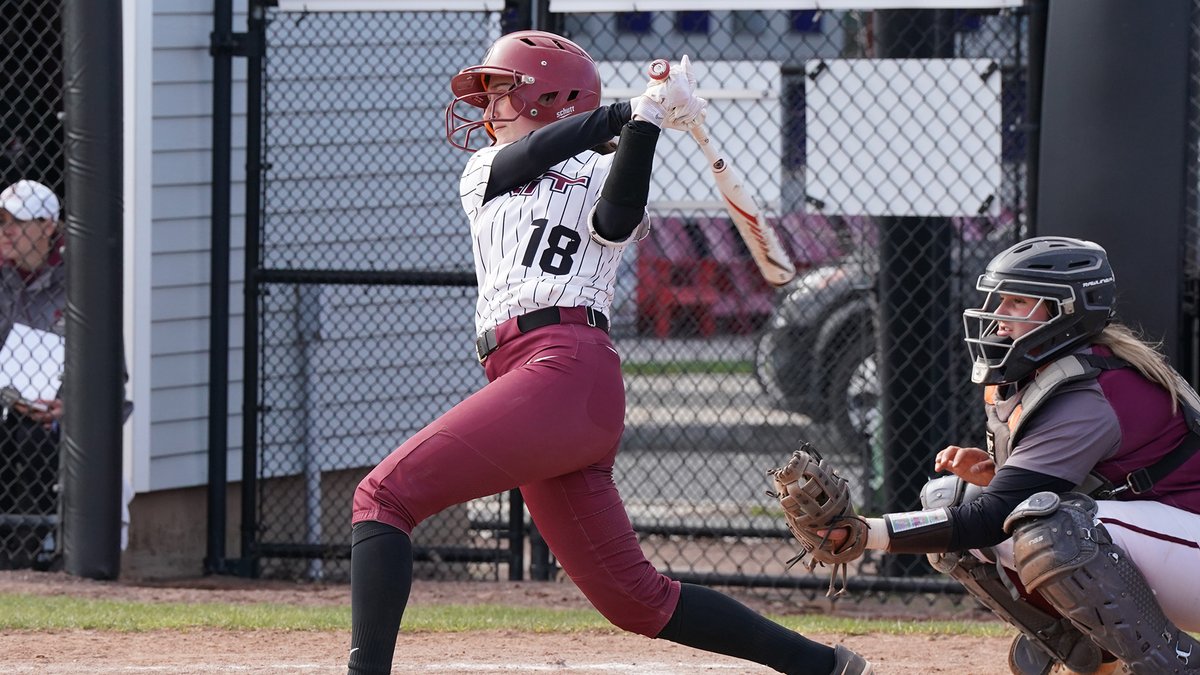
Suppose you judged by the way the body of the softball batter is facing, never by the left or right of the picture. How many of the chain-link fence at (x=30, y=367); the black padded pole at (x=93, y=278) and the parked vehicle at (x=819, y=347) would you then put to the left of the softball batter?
0

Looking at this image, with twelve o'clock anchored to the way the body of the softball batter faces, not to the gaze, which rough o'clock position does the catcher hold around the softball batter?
The catcher is roughly at 7 o'clock from the softball batter.

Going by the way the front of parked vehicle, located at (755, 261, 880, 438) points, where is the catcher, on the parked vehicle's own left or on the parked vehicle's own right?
on the parked vehicle's own left

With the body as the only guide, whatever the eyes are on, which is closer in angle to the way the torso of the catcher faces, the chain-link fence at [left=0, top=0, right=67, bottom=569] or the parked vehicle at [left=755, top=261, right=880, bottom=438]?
the chain-link fence

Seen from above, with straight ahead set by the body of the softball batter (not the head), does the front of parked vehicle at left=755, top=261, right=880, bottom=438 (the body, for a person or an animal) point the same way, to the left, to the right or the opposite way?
the same way

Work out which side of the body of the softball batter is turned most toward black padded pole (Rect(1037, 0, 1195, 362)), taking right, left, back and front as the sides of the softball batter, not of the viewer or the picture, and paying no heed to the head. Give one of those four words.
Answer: back

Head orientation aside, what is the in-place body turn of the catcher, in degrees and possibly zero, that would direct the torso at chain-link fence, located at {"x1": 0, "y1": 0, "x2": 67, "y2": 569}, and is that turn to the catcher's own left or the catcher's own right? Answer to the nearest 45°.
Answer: approximately 45° to the catcher's own right

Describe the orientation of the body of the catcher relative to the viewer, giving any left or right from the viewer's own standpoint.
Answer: facing to the left of the viewer

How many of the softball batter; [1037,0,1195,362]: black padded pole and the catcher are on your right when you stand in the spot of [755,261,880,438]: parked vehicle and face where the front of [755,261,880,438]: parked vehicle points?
0

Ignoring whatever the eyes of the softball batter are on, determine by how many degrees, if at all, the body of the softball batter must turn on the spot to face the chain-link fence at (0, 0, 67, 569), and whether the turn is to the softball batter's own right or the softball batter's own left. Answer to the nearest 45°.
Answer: approximately 90° to the softball batter's own right

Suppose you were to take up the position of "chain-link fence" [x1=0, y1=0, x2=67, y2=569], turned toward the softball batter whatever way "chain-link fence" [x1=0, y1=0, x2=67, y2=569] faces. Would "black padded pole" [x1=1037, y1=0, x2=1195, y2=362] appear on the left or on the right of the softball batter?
left

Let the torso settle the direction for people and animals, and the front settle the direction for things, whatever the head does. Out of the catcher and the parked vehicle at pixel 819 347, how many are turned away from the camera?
0

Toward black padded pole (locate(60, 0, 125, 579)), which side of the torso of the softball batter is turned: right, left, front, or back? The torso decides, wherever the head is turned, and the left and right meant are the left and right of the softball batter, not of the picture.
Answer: right

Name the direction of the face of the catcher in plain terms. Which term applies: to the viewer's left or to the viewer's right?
to the viewer's left

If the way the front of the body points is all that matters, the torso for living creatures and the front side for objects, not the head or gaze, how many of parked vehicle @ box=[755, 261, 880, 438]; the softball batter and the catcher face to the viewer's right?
0
